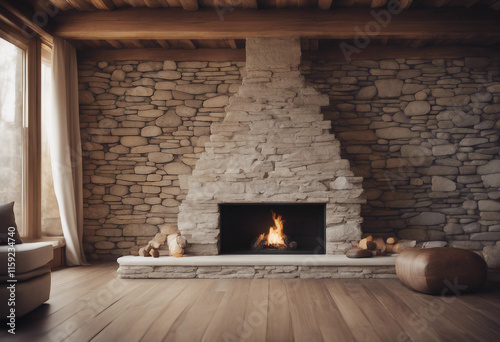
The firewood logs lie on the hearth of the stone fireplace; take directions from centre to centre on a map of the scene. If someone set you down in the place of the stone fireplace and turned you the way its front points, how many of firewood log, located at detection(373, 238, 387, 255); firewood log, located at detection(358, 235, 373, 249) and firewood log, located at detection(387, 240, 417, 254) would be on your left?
3

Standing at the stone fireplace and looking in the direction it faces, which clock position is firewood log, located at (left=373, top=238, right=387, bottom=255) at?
The firewood log is roughly at 9 o'clock from the stone fireplace.

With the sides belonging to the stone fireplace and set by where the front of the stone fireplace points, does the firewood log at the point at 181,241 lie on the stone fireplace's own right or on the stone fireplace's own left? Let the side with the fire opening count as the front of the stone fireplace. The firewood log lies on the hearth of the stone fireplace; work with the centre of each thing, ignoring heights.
on the stone fireplace's own right

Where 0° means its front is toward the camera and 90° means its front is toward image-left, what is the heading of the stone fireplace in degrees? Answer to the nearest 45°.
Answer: approximately 0°

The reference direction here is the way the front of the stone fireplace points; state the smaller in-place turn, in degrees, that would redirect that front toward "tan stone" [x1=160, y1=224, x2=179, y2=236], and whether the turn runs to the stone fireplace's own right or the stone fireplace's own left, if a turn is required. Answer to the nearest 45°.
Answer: approximately 90° to the stone fireplace's own right

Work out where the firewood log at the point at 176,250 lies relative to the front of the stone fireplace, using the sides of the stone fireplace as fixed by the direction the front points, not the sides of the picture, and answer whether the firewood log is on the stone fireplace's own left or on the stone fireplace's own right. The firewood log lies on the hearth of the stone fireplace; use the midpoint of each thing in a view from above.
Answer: on the stone fireplace's own right

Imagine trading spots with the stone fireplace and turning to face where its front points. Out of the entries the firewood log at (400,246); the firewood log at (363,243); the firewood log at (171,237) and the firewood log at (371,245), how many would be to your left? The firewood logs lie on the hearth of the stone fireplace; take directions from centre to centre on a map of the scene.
3

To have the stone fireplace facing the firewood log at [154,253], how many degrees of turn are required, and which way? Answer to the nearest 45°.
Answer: approximately 90° to its right

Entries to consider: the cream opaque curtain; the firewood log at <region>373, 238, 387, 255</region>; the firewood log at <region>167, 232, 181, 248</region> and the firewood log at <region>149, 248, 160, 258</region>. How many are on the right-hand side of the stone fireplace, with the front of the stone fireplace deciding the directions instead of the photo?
3

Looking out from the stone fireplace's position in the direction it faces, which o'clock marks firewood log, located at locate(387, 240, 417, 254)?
The firewood log is roughly at 9 o'clock from the stone fireplace.
